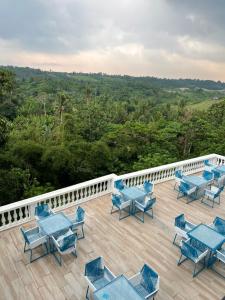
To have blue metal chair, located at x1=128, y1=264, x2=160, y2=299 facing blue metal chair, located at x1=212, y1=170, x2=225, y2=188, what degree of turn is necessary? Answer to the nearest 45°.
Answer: approximately 135° to its right

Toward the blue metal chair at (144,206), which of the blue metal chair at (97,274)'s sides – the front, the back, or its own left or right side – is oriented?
left

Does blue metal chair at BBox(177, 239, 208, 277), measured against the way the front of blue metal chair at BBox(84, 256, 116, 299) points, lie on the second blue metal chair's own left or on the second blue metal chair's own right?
on the second blue metal chair's own left

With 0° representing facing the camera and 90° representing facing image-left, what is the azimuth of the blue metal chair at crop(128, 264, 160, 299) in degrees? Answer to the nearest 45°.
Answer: approximately 45°

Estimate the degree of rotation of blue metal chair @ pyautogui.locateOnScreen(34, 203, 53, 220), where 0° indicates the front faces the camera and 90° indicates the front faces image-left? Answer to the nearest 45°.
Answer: approximately 315°

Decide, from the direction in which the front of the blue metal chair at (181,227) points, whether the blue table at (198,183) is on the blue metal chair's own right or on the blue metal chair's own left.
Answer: on the blue metal chair's own left

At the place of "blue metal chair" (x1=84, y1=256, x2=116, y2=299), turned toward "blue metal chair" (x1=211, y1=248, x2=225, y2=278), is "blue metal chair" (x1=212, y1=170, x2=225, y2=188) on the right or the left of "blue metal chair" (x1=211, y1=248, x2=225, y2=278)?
left

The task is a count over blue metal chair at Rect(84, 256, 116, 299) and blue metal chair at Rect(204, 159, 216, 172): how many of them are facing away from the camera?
0

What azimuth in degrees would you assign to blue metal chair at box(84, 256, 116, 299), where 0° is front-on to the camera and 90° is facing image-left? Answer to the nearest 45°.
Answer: approximately 315°
